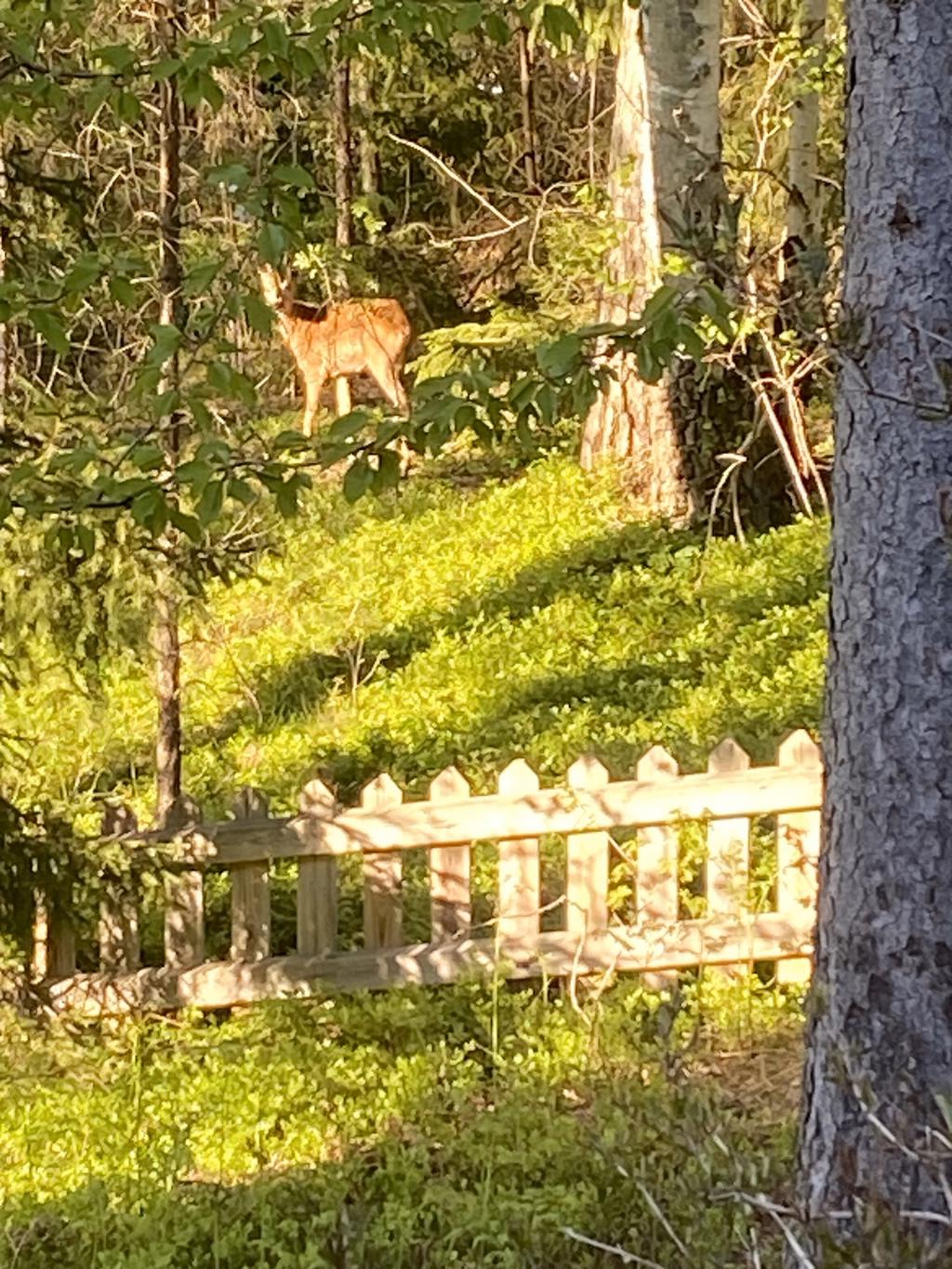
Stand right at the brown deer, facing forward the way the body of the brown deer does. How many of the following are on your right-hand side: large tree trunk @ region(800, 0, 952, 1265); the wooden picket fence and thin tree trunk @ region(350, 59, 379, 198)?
1

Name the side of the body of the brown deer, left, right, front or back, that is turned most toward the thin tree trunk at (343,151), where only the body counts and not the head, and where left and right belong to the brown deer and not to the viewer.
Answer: right

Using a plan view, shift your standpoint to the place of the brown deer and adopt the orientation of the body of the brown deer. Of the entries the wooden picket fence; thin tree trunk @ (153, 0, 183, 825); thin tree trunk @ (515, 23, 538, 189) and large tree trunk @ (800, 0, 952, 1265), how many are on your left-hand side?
3

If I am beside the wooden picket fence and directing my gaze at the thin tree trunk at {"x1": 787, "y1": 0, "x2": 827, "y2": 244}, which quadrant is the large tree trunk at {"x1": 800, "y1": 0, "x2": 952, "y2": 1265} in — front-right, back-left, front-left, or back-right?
back-right

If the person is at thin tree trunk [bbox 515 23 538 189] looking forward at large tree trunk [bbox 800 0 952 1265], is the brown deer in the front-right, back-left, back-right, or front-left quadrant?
front-right

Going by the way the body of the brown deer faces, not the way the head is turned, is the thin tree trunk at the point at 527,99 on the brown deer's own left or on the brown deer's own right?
on the brown deer's own right

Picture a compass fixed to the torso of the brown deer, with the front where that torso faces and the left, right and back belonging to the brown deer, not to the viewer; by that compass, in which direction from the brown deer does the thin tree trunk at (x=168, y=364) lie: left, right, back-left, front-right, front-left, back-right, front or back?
left

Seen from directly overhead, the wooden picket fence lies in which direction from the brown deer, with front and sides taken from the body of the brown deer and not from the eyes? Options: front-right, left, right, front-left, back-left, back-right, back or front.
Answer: left

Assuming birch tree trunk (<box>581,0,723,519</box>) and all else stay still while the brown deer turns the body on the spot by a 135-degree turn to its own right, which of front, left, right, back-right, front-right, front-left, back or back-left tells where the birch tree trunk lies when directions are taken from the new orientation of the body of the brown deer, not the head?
right

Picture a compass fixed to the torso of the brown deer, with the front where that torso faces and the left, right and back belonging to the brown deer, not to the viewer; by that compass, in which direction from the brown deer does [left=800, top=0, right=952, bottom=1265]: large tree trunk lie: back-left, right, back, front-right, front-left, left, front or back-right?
left

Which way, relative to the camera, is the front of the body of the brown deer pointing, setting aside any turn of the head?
to the viewer's left
